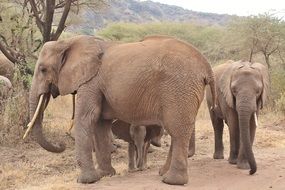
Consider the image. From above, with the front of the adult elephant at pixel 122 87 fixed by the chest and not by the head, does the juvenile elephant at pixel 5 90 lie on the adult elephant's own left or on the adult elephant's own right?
on the adult elephant's own right

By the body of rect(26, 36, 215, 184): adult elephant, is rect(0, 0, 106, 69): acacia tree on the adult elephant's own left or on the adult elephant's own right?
on the adult elephant's own right

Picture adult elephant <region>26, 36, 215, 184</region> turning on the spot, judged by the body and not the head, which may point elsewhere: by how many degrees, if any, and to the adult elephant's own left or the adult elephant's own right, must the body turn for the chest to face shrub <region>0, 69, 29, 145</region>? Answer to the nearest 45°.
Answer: approximately 45° to the adult elephant's own right

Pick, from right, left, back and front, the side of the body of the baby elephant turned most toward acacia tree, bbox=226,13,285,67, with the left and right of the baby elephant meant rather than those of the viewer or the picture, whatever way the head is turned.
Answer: back

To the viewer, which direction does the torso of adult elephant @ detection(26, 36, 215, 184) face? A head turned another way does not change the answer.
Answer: to the viewer's left
